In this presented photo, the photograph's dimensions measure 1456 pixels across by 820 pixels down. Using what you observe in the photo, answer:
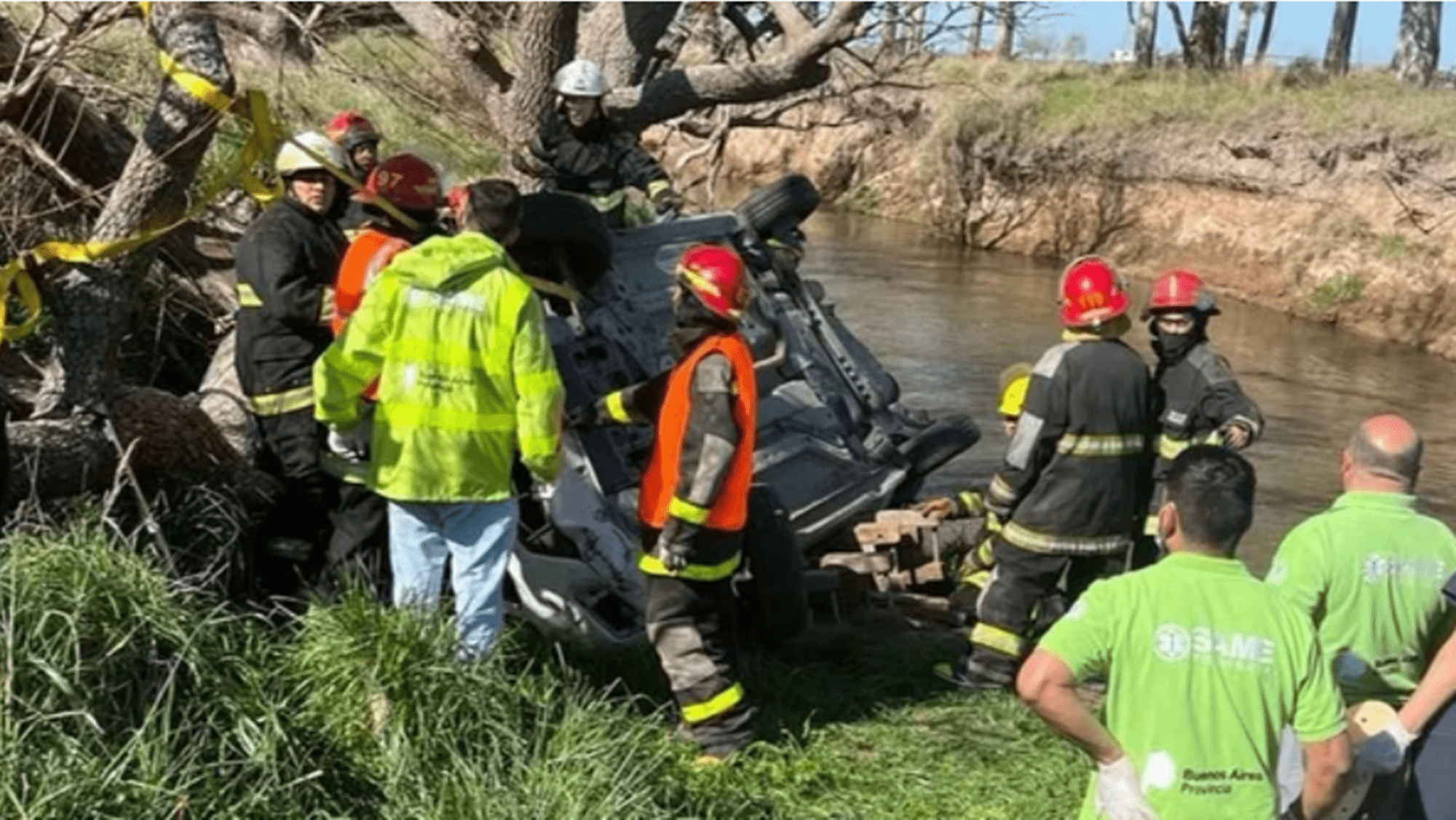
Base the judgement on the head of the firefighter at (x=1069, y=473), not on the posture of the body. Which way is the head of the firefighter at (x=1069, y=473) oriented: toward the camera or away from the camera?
away from the camera

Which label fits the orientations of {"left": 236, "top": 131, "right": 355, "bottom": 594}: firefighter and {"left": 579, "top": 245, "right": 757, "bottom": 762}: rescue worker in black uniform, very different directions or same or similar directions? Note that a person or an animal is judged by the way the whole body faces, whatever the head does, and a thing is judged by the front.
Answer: very different directions

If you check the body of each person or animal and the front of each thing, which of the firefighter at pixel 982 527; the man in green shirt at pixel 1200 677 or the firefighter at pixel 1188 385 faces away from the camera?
the man in green shirt

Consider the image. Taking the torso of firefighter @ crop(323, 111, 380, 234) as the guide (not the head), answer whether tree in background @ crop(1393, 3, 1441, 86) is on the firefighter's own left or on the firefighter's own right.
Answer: on the firefighter's own left

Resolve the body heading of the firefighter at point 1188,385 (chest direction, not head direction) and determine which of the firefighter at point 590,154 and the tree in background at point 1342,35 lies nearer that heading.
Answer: the firefighter

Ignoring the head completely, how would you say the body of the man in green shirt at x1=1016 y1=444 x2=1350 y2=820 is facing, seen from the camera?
away from the camera

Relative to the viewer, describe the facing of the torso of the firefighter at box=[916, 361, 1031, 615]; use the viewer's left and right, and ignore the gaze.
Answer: facing to the left of the viewer

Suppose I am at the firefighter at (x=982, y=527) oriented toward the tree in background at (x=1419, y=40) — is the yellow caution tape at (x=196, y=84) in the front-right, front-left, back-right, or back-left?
back-left

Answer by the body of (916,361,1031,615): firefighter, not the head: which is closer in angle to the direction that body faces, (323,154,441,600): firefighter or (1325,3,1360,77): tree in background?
the firefighter

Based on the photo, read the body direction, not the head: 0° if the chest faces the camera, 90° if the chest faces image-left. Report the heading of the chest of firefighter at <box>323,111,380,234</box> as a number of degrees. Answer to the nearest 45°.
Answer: approximately 315°

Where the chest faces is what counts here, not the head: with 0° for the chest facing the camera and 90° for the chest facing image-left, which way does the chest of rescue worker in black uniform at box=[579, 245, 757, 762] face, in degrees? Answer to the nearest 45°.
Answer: approximately 90°

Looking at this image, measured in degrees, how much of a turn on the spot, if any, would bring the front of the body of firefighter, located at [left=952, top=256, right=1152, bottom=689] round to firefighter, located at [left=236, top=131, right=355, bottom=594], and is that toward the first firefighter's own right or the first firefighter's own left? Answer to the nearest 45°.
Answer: approximately 45° to the first firefighter's own left

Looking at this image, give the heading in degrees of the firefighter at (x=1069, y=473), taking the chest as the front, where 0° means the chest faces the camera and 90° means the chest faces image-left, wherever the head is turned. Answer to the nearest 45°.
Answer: approximately 135°
